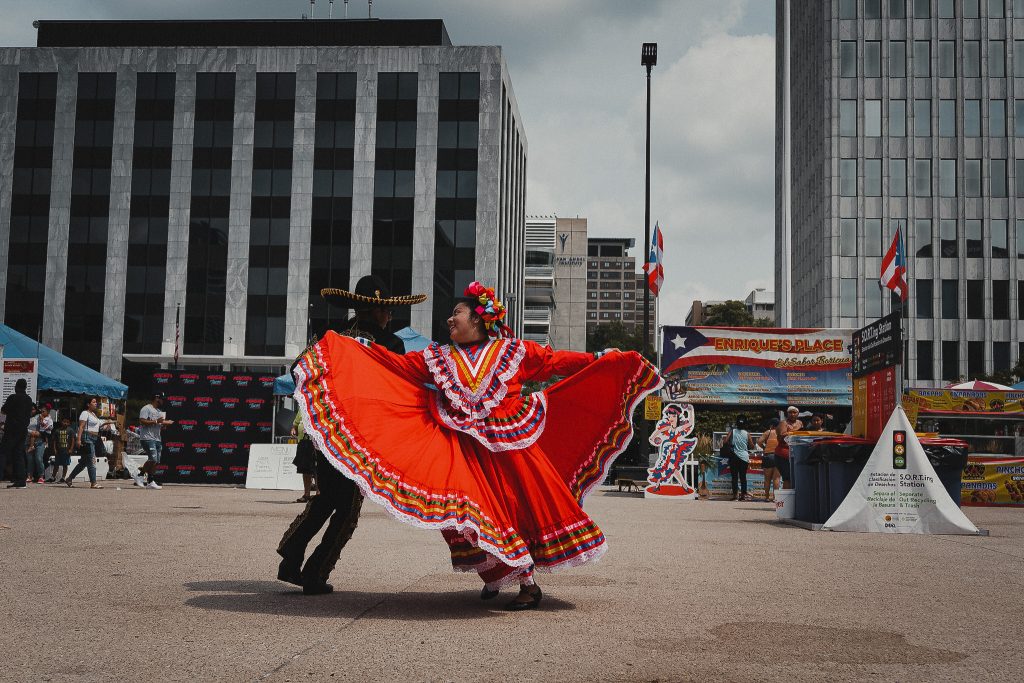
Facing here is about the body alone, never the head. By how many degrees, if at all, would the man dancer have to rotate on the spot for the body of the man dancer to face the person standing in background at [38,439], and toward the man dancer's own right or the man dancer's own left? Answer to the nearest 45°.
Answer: approximately 90° to the man dancer's own left

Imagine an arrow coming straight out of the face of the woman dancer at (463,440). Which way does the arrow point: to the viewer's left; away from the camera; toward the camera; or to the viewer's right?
to the viewer's left

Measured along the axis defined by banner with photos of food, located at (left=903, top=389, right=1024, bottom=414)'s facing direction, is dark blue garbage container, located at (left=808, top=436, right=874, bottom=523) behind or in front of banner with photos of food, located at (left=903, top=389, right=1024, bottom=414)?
in front

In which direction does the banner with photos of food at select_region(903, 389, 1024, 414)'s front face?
toward the camera

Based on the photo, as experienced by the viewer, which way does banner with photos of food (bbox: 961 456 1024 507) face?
facing the viewer

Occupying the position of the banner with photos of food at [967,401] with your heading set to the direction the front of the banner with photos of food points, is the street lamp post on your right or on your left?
on your right

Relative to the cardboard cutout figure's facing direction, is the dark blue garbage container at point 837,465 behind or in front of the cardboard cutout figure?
in front

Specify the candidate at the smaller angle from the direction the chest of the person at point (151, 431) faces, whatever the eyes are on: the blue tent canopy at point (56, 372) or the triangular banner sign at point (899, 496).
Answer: the triangular banner sign

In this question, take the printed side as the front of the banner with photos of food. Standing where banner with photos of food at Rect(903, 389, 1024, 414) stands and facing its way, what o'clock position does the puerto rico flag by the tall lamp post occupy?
The puerto rico flag by the tall lamp post is roughly at 4 o'clock from the banner with photos of food.

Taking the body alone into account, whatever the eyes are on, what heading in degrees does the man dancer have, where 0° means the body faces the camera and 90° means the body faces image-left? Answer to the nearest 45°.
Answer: approximately 270°

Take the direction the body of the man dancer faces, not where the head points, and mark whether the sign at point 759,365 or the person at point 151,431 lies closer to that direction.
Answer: the sign

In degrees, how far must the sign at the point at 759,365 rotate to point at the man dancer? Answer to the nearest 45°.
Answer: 0° — it already faces them
